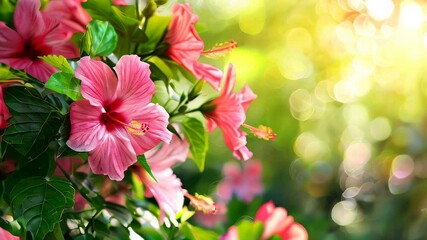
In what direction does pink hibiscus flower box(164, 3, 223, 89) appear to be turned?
to the viewer's right

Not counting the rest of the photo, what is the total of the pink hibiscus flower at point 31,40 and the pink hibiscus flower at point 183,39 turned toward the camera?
1

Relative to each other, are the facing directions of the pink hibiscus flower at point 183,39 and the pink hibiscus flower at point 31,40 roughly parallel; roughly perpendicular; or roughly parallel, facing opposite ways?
roughly perpendicular

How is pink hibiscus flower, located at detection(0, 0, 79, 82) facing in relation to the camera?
toward the camera
